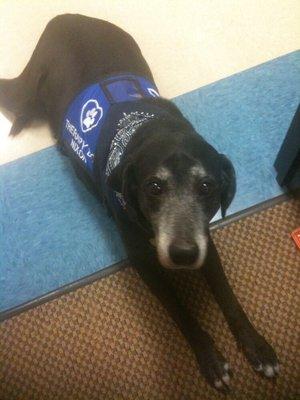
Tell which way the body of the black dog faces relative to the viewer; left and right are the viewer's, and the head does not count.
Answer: facing the viewer and to the right of the viewer
